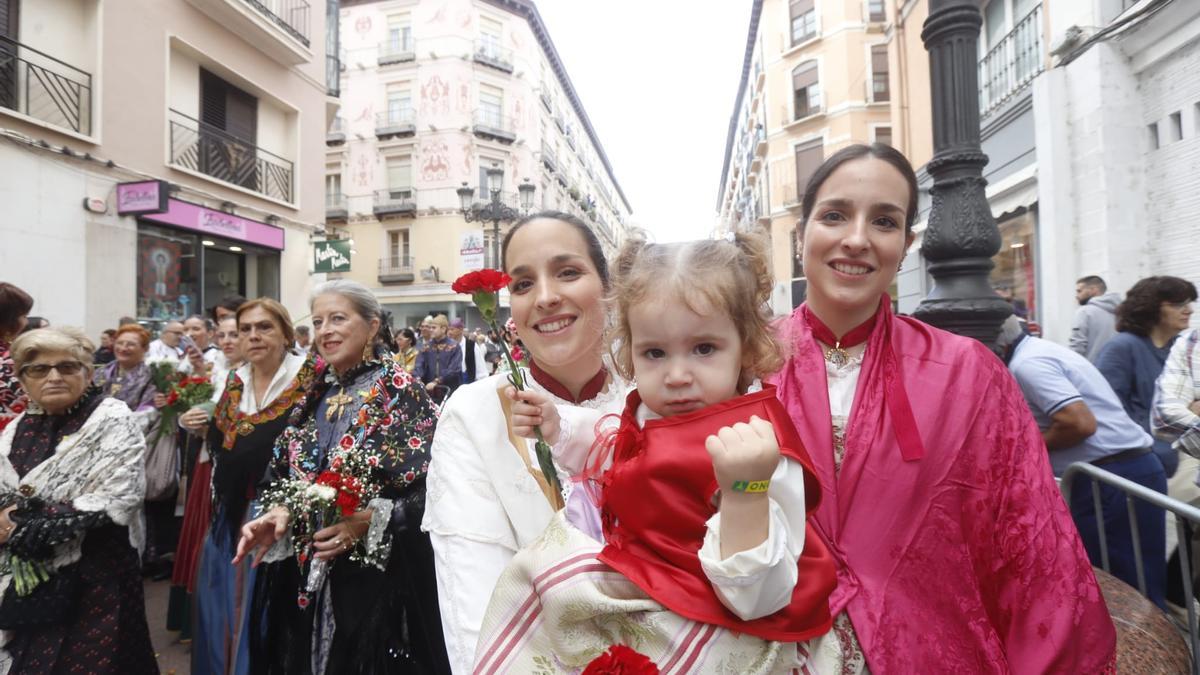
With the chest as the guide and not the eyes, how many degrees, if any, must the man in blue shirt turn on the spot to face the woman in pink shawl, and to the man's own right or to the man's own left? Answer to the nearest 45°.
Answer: approximately 90° to the man's own left

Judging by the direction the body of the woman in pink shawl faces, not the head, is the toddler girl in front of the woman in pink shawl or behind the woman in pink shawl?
in front

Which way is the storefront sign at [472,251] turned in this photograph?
toward the camera

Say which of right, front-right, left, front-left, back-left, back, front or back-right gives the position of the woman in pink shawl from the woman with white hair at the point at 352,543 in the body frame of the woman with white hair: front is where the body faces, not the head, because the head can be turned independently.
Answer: left

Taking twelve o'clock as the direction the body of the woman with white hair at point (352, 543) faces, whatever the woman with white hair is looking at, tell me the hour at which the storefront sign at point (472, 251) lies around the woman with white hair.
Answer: The storefront sign is roughly at 5 o'clock from the woman with white hair.

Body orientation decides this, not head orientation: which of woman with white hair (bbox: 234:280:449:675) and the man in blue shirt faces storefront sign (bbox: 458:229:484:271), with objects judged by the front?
the man in blue shirt

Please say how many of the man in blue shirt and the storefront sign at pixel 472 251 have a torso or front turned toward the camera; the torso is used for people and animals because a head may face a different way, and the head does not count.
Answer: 1

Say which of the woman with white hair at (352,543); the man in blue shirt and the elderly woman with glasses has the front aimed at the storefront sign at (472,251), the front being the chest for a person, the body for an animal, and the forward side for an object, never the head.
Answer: the man in blue shirt

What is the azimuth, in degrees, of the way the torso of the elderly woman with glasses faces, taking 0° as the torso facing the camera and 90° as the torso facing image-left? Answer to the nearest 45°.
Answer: approximately 45°

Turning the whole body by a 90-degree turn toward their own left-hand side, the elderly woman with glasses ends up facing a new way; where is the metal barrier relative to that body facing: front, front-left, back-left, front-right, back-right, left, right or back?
front

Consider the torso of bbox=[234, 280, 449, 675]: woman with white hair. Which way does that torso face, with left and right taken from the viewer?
facing the viewer and to the left of the viewer

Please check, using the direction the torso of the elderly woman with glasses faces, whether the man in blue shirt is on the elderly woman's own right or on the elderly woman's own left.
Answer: on the elderly woman's own left

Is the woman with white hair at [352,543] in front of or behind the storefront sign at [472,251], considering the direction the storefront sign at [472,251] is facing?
in front
